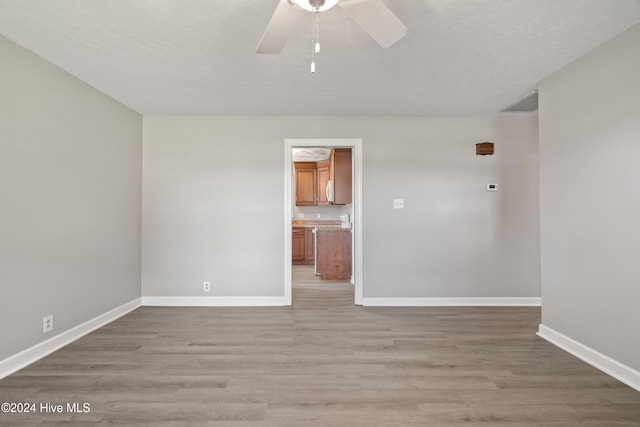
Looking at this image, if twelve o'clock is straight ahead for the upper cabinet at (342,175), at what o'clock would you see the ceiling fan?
The ceiling fan is roughly at 9 o'clock from the upper cabinet.

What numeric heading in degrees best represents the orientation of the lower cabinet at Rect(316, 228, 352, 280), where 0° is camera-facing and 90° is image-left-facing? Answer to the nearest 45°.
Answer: approximately 90°

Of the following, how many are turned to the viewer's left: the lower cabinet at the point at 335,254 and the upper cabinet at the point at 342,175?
2

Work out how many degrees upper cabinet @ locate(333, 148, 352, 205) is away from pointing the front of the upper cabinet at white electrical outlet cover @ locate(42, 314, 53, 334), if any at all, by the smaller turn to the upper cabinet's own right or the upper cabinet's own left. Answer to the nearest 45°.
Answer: approximately 45° to the upper cabinet's own left

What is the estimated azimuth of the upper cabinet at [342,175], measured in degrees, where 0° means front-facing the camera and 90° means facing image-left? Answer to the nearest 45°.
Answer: approximately 90°

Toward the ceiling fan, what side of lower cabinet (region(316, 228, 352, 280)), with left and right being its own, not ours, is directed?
left
